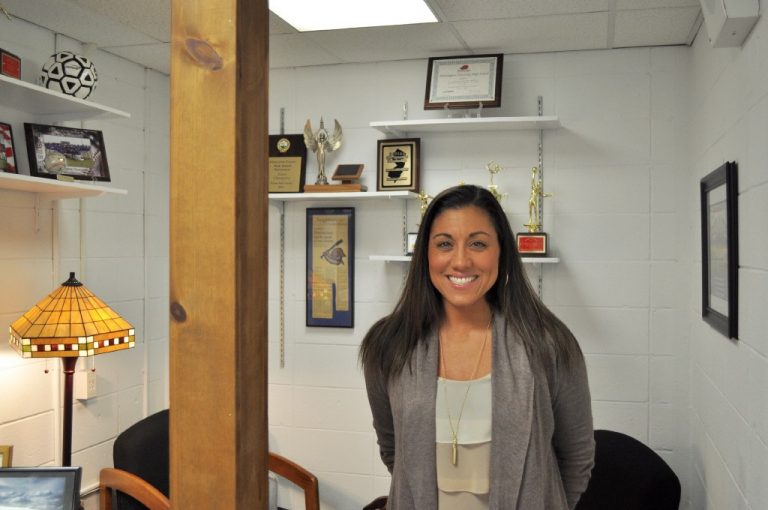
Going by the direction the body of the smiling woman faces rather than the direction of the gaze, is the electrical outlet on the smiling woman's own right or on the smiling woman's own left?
on the smiling woman's own right

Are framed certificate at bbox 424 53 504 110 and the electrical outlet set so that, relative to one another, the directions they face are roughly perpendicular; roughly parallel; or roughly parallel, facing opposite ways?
roughly perpendicular

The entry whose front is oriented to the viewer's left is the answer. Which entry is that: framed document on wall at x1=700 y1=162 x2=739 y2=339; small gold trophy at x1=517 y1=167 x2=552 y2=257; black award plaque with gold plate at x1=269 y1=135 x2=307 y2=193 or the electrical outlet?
the framed document on wall

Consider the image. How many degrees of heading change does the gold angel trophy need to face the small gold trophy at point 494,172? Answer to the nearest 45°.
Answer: approximately 90° to its left

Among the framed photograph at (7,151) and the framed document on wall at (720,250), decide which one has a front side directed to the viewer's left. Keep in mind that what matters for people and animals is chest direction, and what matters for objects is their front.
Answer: the framed document on wall

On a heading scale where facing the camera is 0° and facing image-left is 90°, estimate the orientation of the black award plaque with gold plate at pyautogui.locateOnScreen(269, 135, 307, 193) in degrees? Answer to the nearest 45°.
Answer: approximately 0°
